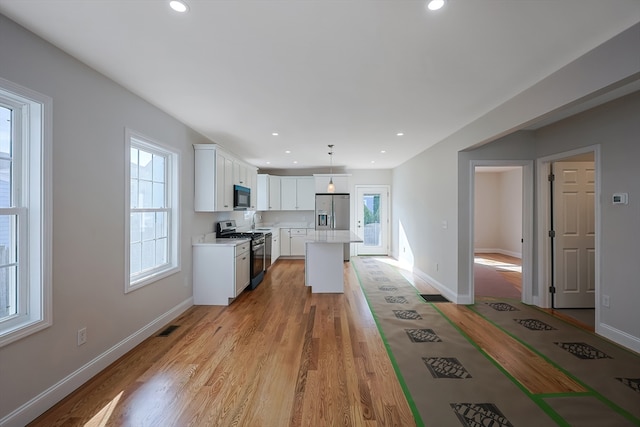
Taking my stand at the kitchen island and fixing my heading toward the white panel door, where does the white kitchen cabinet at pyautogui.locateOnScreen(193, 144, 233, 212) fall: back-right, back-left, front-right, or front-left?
back-right

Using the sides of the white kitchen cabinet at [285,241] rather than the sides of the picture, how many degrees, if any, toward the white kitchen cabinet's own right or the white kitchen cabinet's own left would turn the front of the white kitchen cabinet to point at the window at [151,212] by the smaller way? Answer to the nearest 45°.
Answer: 0° — it already faces it

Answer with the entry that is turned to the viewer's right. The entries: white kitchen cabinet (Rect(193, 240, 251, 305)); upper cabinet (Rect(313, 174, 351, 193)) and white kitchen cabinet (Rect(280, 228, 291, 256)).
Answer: white kitchen cabinet (Rect(193, 240, 251, 305))

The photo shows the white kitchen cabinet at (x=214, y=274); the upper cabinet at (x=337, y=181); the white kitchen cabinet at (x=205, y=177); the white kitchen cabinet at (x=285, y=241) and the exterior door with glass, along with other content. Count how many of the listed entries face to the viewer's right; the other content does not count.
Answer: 2

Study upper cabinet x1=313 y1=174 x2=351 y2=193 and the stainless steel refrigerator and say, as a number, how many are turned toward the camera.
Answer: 2

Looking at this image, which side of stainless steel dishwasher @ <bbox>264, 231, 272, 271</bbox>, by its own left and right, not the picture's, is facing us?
right

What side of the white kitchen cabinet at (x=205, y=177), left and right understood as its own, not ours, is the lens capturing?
right

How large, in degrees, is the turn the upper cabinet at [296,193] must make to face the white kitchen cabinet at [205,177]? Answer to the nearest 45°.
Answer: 0° — it already faces it

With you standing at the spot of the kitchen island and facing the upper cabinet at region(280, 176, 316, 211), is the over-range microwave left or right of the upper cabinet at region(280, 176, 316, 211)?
left

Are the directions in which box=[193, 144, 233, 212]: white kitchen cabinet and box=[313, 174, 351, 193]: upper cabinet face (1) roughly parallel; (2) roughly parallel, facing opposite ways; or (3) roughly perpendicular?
roughly perpendicular

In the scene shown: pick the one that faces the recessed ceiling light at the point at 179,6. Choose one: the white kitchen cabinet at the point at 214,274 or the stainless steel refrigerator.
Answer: the stainless steel refrigerator

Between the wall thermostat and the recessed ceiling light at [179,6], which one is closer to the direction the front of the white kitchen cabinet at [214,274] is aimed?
the wall thermostat

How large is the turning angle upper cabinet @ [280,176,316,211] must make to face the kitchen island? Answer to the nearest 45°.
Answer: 0° — it already faces it

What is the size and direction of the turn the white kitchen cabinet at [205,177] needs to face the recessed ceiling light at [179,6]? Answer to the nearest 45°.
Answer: approximately 90° to its right
